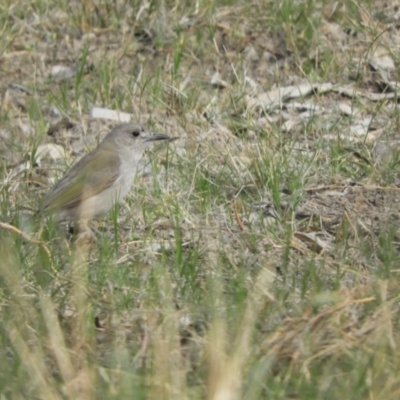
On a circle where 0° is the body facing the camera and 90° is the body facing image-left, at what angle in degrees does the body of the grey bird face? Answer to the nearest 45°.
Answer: approximately 270°
